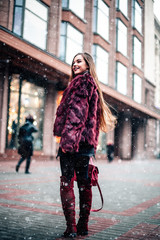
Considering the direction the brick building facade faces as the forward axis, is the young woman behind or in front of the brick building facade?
in front

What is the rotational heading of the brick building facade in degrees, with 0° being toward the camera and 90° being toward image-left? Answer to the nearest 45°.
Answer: approximately 315°

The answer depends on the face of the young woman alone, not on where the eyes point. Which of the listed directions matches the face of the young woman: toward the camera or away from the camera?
toward the camera
